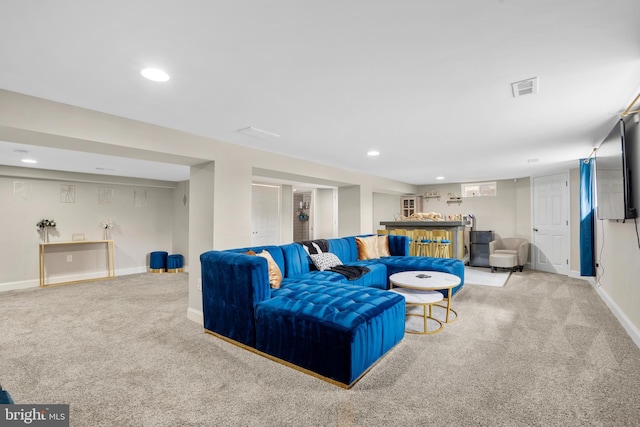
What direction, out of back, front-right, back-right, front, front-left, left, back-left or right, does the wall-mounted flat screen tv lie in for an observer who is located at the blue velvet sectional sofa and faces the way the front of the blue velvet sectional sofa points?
front-left

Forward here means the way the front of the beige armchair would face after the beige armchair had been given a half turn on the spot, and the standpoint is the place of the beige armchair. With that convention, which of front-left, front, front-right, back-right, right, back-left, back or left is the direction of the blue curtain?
right

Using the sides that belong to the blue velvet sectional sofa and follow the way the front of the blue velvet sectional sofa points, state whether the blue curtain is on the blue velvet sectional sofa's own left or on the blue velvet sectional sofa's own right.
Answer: on the blue velvet sectional sofa's own left

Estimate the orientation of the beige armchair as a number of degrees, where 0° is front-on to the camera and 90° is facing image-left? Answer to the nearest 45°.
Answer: approximately 45°

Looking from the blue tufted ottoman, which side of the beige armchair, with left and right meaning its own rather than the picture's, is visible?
front

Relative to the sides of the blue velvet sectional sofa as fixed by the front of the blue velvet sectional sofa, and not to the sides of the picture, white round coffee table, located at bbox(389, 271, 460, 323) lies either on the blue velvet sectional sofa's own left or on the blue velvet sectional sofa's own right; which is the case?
on the blue velvet sectional sofa's own left

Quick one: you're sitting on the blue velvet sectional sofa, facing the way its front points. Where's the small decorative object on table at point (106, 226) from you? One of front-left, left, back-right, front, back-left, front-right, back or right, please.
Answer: back

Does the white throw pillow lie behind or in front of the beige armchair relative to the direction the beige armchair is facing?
in front

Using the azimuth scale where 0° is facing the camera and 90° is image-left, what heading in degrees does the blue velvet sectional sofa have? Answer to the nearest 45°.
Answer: approximately 315°

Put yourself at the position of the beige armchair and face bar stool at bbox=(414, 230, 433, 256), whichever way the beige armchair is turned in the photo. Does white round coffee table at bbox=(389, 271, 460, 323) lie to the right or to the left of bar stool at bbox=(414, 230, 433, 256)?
left

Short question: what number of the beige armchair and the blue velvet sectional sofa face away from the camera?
0

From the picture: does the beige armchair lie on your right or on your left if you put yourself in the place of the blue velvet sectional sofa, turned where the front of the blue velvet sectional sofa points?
on your left

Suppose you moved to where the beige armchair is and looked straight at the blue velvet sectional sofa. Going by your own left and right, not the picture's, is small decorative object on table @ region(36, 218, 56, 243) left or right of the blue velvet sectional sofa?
right
